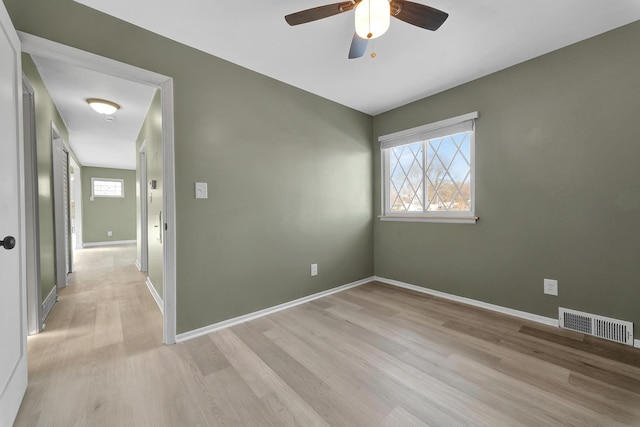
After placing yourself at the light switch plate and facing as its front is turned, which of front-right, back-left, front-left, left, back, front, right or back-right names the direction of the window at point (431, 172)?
left

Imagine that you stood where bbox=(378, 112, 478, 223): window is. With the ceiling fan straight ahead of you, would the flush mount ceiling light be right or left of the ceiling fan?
right

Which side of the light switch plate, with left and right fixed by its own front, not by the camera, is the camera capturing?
front

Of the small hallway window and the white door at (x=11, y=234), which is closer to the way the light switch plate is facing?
the white door

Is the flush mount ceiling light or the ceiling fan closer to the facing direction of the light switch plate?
the ceiling fan

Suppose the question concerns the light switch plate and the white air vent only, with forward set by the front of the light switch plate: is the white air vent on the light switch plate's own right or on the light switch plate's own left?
on the light switch plate's own left

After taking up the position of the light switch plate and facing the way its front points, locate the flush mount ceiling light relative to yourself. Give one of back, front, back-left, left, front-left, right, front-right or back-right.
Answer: back-right

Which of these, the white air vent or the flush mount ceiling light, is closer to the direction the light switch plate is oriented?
the white air vent

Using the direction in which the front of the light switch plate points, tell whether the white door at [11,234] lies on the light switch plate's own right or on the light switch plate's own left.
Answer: on the light switch plate's own right

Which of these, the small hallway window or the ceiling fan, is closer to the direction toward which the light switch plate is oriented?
the ceiling fan

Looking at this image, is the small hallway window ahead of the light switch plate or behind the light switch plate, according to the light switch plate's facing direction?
behind

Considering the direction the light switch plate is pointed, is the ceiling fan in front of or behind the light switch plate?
in front
